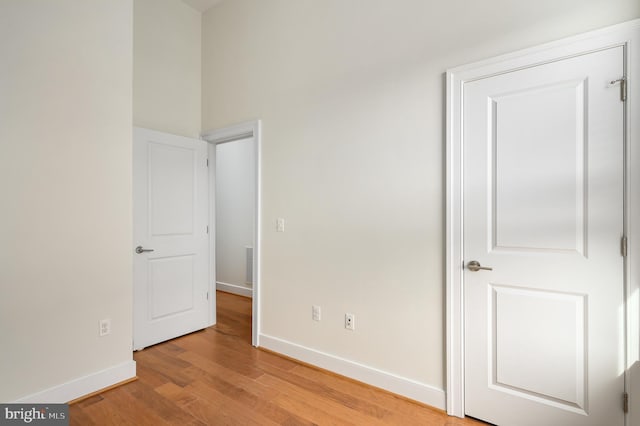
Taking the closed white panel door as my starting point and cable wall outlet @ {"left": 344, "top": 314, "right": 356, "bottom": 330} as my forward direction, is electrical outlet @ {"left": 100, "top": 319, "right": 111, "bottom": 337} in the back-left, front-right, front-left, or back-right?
front-left

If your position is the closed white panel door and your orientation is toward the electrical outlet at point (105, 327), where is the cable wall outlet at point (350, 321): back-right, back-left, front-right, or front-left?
front-right

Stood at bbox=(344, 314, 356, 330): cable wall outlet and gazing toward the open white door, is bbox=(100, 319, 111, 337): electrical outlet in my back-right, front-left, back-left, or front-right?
front-left

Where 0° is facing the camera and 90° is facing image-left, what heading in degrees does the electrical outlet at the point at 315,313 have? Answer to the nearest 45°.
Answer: approximately 45°

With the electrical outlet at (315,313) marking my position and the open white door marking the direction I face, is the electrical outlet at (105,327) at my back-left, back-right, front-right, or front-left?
front-left

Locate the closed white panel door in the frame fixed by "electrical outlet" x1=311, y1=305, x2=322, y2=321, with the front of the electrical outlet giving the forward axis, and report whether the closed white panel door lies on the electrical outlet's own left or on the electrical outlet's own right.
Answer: on the electrical outlet's own left

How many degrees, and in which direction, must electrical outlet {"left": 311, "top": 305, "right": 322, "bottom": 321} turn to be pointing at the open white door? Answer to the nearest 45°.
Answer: approximately 45° to its right

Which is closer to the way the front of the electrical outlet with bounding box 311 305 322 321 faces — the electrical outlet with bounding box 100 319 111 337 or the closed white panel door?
the electrical outlet

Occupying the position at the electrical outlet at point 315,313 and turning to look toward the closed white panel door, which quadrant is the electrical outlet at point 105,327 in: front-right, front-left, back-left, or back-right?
back-right

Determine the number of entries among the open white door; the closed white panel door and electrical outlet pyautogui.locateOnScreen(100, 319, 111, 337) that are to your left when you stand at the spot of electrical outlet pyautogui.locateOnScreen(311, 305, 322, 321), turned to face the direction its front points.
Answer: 1

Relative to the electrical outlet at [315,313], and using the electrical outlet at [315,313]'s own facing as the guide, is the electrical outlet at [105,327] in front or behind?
in front
